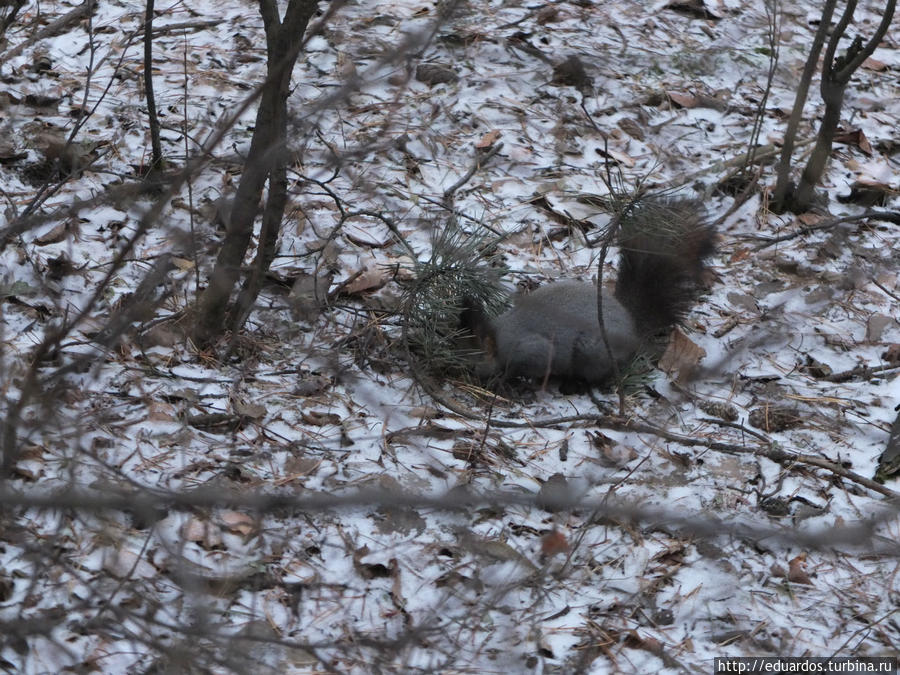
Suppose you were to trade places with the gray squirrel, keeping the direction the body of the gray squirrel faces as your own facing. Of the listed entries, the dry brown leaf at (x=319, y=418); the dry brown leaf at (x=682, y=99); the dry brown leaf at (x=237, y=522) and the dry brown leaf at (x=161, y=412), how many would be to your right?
1

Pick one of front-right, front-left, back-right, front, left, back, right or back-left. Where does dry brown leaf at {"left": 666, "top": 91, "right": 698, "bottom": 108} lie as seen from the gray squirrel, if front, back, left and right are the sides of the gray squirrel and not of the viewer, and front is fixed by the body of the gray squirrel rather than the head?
right

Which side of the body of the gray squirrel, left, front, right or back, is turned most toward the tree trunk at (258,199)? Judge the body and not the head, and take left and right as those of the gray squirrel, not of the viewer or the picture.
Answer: front

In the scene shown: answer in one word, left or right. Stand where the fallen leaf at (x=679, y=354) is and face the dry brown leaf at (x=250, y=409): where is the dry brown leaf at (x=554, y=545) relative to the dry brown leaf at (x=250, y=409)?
left

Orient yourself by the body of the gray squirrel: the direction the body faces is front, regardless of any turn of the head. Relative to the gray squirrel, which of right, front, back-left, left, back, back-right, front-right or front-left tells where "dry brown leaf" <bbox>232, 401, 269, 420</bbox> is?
front-left

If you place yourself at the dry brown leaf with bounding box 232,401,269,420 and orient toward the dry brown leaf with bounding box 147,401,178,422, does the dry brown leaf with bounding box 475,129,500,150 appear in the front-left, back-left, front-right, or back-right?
back-right

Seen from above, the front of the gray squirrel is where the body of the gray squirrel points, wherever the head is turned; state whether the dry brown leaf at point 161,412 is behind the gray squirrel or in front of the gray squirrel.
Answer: in front

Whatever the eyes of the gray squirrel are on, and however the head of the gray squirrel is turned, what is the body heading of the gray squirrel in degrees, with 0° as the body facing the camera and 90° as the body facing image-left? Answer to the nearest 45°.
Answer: approximately 90°
